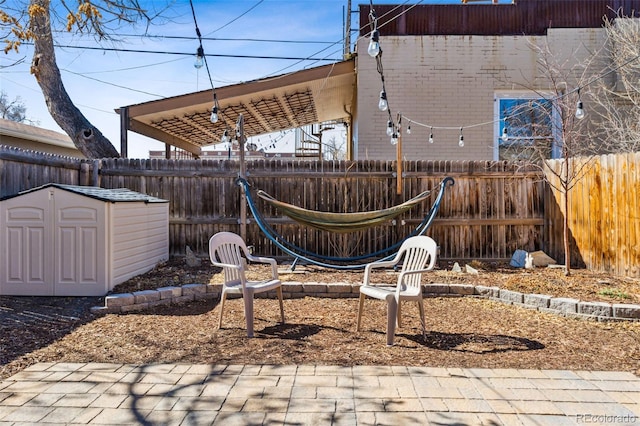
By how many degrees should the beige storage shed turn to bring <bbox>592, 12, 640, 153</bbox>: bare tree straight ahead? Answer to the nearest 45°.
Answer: approximately 135° to its left

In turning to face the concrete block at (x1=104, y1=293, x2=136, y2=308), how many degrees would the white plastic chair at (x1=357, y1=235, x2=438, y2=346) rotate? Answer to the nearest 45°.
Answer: approximately 45° to its right

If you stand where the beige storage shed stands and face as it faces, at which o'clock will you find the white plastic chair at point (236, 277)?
The white plastic chair is roughly at 9 o'clock from the beige storage shed.

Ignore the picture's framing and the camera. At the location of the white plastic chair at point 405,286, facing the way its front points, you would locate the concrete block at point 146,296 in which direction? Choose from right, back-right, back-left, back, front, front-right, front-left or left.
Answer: front-right

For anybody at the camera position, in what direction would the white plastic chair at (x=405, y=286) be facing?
facing the viewer and to the left of the viewer

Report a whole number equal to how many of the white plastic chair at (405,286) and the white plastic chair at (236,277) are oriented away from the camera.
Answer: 0

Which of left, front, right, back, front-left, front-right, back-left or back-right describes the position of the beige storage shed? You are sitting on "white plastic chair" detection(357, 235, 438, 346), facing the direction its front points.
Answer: front-right

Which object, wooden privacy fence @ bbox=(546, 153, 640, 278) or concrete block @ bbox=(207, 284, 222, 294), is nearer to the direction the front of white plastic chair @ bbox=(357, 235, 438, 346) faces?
the concrete block

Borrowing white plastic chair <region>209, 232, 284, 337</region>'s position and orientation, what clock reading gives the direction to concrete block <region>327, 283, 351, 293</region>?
The concrete block is roughly at 9 o'clock from the white plastic chair.

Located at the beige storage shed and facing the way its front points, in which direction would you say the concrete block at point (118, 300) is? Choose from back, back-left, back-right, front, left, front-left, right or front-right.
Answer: left

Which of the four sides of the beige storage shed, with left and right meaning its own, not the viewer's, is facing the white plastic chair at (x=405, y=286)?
left

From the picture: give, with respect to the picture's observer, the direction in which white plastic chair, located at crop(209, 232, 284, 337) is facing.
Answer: facing the viewer and to the right of the viewer

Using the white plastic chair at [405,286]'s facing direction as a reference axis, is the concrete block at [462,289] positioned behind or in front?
behind

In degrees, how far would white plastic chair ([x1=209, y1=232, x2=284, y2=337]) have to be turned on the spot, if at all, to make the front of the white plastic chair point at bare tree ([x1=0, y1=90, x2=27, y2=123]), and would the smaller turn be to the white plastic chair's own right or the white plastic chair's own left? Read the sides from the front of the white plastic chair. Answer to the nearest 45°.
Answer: approximately 180°

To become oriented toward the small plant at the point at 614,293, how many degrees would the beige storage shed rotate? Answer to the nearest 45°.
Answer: approximately 90° to its left
